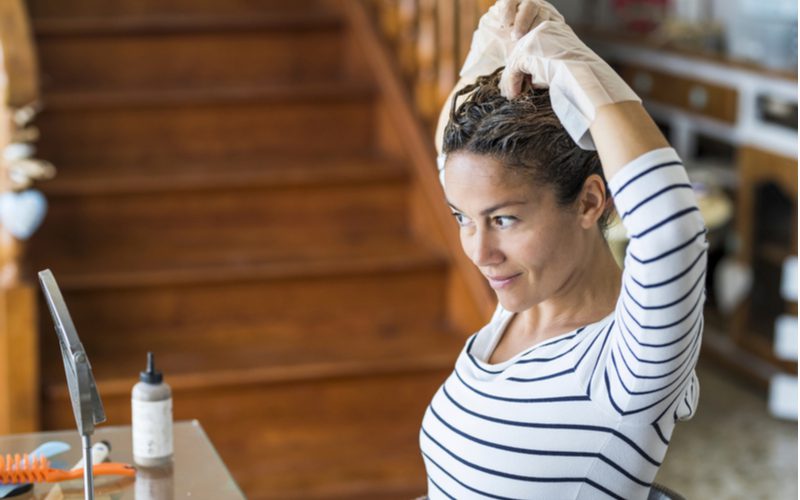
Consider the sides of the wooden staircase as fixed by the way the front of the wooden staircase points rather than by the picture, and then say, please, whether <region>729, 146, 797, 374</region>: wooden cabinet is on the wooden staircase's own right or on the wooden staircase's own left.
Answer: on the wooden staircase's own left

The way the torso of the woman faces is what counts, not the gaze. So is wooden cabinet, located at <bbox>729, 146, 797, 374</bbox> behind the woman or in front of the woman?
behind

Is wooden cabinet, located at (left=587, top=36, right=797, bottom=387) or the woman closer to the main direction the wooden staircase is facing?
the woman

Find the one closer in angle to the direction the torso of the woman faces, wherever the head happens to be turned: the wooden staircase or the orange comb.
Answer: the orange comb

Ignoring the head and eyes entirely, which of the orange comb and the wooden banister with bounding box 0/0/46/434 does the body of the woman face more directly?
the orange comb

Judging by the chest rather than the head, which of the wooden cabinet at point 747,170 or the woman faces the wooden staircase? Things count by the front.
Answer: the wooden cabinet

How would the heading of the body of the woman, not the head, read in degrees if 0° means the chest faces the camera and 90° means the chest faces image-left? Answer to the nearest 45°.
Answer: approximately 45°
